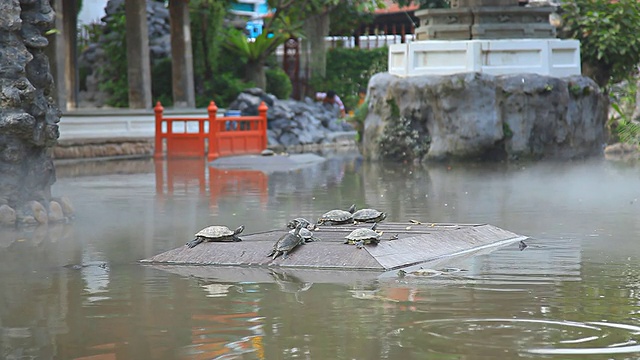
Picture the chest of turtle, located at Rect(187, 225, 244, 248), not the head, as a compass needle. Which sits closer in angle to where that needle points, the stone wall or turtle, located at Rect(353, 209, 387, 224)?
the turtle

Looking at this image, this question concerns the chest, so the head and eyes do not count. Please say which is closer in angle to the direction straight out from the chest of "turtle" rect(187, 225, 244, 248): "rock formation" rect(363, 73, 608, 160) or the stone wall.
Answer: the rock formation

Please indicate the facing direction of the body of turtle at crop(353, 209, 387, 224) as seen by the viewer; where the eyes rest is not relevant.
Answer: to the viewer's right

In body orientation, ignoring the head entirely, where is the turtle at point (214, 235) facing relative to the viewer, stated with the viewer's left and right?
facing to the right of the viewer

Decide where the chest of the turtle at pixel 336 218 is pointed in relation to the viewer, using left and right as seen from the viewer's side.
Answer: facing to the right of the viewer

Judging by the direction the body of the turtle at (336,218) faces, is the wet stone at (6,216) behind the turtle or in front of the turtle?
behind
